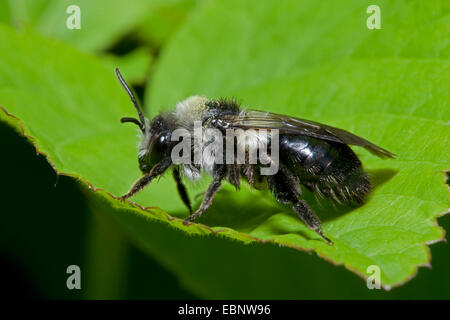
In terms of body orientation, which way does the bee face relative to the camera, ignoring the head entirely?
to the viewer's left

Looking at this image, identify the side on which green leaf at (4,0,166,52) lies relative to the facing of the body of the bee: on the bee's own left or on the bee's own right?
on the bee's own right
